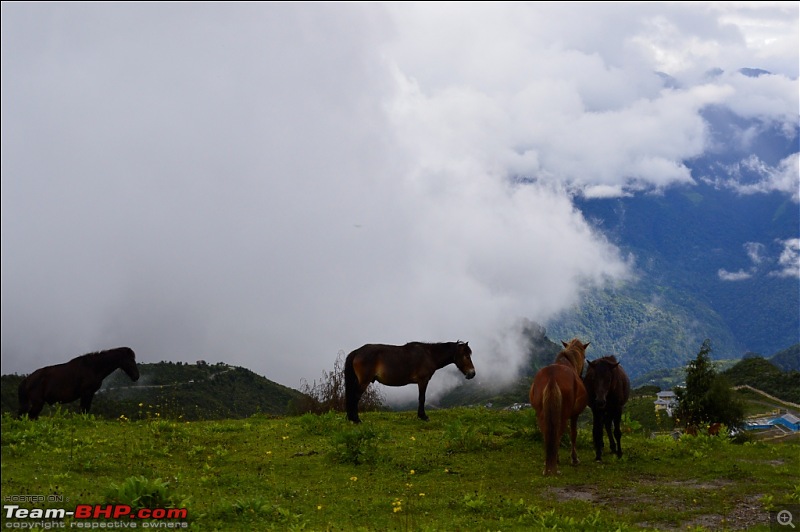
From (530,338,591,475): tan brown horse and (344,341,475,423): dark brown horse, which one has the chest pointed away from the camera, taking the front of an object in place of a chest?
(530,338,591,475): tan brown horse

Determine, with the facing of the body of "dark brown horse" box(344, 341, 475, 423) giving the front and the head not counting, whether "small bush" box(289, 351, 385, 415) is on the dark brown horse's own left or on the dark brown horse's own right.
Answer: on the dark brown horse's own left

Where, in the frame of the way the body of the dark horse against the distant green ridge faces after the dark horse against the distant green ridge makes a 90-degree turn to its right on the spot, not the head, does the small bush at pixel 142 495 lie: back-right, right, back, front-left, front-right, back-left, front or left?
front

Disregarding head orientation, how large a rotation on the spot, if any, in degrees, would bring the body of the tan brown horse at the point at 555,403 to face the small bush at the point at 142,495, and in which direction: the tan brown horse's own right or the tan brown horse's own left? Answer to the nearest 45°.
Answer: approximately 135° to the tan brown horse's own left

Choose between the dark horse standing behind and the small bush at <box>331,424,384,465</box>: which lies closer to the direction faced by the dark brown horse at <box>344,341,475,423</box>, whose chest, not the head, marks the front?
the dark horse standing behind

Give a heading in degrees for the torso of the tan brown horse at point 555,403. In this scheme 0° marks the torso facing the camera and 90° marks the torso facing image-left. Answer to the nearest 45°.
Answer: approximately 180°

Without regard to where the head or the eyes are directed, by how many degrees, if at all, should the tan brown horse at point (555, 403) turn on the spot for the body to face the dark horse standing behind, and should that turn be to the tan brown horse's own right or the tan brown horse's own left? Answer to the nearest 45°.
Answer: approximately 45° to the tan brown horse's own right

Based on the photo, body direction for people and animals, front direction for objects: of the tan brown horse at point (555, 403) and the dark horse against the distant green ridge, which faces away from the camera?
the tan brown horse

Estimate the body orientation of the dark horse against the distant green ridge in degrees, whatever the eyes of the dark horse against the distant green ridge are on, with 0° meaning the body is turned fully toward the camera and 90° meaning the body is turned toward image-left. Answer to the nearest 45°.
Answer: approximately 270°

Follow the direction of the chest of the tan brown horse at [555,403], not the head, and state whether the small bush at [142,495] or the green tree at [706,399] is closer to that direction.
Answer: the green tree

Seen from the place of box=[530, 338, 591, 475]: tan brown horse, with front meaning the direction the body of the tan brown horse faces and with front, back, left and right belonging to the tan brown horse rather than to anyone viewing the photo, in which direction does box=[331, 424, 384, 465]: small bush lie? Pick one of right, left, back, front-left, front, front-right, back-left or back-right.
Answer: left

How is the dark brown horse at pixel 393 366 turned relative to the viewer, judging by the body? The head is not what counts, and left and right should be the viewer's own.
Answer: facing to the right of the viewer

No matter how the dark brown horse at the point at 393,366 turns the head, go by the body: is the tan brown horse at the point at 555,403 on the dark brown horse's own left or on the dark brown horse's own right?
on the dark brown horse's own right
